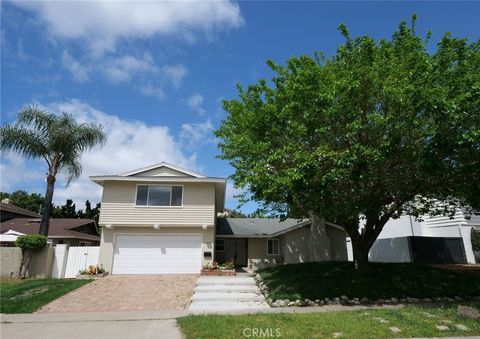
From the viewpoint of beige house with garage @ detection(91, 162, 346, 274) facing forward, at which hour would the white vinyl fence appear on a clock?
The white vinyl fence is roughly at 3 o'clock from the beige house with garage.

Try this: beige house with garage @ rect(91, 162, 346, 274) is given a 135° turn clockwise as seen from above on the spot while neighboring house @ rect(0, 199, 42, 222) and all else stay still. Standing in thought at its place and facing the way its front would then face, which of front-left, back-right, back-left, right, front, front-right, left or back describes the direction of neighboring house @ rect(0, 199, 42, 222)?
front

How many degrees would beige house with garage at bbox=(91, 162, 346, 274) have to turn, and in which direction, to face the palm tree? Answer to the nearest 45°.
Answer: approximately 90° to its right

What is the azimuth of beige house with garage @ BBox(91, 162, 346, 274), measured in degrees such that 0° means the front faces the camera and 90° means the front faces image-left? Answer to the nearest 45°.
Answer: approximately 0°

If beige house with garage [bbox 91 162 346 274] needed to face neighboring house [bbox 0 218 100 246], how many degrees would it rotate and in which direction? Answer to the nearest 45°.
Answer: approximately 135° to its right

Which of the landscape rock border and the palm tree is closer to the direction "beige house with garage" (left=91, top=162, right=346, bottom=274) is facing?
the landscape rock border

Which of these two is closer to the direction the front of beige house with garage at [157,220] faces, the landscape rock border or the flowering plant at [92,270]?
the landscape rock border

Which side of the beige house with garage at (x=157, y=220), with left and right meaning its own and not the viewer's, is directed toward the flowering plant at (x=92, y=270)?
right

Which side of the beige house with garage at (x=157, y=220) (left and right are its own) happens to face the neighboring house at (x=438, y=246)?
left

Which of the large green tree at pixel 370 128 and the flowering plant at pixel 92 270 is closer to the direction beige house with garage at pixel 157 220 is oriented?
the large green tree

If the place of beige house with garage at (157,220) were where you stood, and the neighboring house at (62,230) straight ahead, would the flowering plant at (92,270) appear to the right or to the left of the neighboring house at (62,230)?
left
